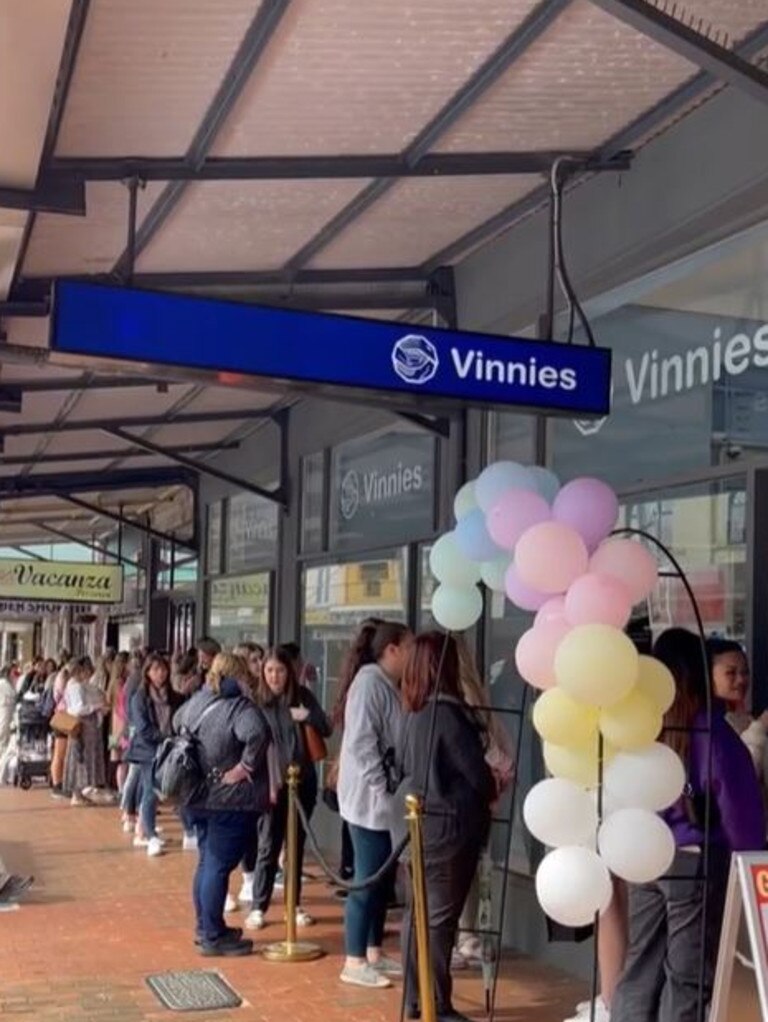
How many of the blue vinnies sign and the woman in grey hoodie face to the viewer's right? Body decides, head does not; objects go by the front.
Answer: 1

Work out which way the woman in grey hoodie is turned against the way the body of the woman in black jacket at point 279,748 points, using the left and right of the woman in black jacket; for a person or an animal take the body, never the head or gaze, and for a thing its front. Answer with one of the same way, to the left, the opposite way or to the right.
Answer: to the left

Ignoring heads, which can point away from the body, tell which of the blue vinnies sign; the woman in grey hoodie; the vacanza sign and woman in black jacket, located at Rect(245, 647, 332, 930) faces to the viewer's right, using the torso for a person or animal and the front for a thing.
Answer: the woman in grey hoodie

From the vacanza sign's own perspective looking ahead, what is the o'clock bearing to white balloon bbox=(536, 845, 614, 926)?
The white balloon is roughly at 12 o'clock from the vacanza sign.

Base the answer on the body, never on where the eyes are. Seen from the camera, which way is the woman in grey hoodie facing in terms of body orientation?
to the viewer's right

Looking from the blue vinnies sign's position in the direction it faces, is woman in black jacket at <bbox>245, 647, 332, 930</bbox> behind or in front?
behind

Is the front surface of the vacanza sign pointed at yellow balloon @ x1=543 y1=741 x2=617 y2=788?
yes

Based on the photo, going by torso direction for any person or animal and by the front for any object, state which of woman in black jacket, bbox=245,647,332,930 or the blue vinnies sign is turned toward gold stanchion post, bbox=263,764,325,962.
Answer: the woman in black jacket

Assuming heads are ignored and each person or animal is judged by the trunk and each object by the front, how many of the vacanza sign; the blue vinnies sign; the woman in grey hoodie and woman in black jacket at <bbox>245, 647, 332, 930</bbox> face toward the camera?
3

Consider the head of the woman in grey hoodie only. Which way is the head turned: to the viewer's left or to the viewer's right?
to the viewer's right
